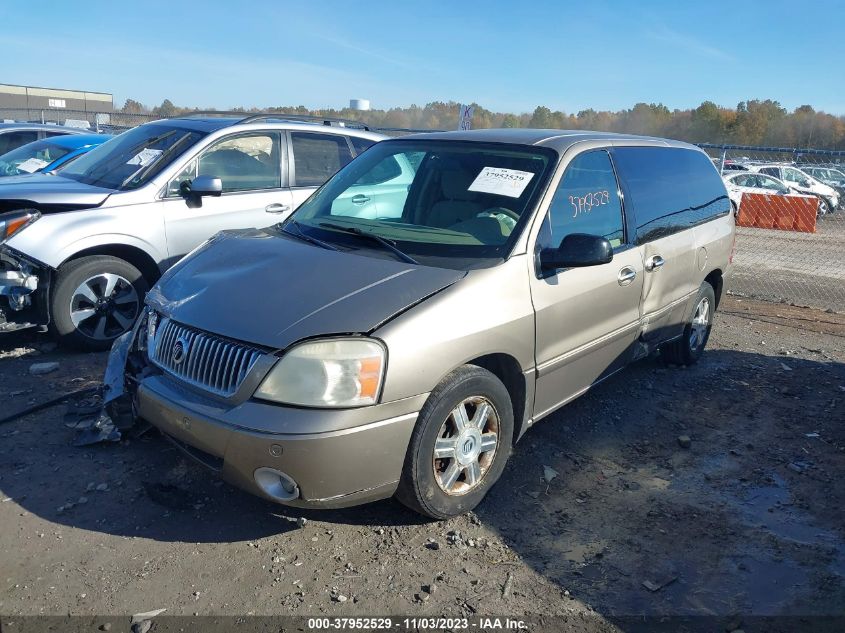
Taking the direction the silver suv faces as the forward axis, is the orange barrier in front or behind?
behind

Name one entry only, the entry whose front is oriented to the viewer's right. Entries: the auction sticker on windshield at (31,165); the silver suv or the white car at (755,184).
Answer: the white car

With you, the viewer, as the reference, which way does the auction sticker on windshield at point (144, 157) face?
facing the viewer and to the left of the viewer

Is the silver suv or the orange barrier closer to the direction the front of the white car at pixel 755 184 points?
the orange barrier

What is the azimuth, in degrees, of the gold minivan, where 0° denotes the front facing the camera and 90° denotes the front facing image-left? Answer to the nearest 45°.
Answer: approximately 45°

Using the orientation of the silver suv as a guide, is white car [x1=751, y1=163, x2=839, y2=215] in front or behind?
behind

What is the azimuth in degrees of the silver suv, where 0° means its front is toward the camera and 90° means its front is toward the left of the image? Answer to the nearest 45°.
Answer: approximately 45°

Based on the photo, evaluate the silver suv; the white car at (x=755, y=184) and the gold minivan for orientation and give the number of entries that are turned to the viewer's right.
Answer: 1

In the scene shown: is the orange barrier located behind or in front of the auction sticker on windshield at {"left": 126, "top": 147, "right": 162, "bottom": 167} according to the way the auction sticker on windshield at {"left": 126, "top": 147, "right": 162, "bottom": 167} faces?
behind
